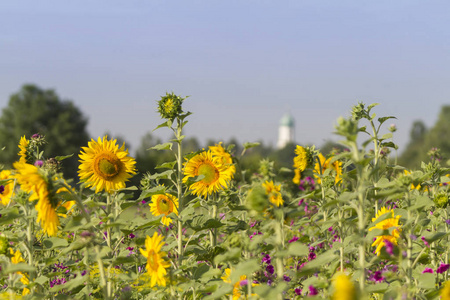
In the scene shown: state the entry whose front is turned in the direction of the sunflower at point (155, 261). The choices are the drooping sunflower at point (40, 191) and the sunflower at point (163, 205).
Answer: the sunflower at point (163, 205)

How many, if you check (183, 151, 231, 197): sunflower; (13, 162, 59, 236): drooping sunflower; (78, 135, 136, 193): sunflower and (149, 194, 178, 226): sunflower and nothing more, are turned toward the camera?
3

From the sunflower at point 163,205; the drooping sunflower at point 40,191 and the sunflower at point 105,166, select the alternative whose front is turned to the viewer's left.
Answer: the drooping sunflower

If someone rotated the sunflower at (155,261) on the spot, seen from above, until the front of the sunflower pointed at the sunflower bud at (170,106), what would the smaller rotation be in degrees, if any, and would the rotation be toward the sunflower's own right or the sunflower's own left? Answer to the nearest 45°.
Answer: approximately 135° to the sunflower's own right

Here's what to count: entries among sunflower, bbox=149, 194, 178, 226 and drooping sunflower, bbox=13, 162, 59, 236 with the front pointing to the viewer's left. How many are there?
1

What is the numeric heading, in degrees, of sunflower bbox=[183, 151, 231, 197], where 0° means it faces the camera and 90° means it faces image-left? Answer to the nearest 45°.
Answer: approximately 0°

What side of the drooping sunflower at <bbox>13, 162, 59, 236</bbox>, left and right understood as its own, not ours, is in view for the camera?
left

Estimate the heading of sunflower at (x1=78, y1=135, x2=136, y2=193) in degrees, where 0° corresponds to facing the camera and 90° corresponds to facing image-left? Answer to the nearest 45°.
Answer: approximately 0°
